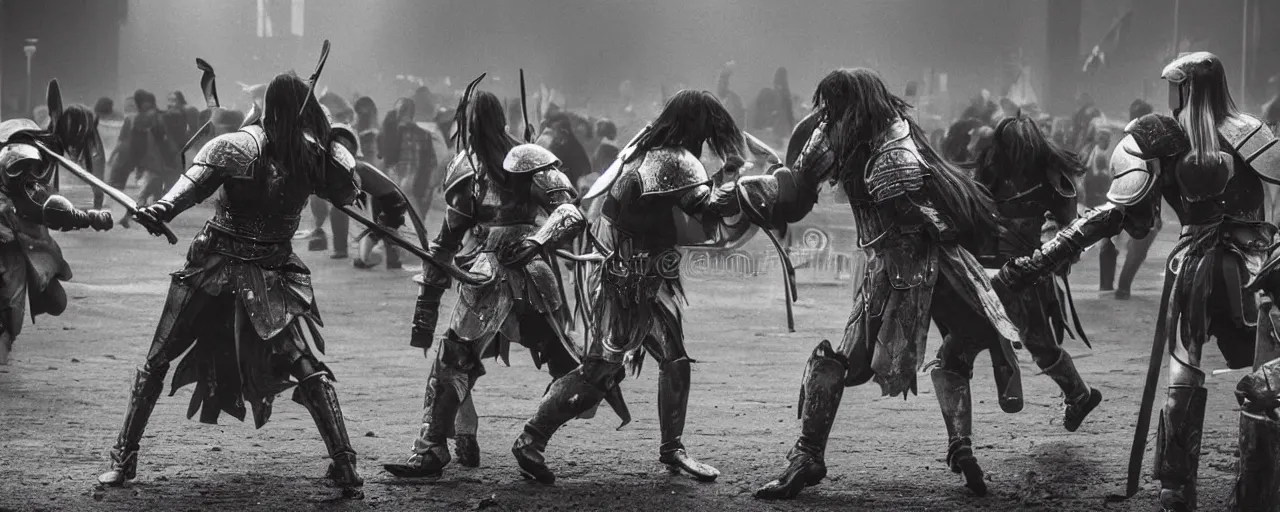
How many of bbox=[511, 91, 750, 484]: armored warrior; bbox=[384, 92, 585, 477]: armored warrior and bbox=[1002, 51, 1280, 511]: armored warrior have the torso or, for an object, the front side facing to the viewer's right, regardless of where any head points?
1

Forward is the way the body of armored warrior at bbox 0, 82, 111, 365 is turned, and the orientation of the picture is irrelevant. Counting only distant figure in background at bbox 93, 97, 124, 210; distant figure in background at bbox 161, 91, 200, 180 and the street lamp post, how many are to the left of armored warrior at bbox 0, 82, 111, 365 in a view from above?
3

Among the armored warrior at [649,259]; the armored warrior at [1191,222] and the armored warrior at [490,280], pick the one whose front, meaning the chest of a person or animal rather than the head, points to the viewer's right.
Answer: the armored warrior at [649,259]

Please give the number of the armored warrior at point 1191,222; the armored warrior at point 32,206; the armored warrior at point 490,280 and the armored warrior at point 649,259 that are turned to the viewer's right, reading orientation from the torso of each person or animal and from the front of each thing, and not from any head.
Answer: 2

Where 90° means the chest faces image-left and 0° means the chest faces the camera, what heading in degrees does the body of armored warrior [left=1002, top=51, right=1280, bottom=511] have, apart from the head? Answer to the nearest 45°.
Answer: approximately 135°

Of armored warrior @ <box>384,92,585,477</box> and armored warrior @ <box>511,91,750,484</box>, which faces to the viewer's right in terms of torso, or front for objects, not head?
armored warrior @ <box>511,91,750,484</box>

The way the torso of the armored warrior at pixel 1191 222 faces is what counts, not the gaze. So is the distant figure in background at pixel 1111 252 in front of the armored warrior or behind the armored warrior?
in front

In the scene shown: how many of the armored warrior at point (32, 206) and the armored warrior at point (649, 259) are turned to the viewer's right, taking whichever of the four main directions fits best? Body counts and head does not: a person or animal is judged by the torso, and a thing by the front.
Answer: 2

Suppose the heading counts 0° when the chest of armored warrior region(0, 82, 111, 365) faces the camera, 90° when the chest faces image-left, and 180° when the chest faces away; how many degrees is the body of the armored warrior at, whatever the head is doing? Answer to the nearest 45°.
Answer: approximately 270°

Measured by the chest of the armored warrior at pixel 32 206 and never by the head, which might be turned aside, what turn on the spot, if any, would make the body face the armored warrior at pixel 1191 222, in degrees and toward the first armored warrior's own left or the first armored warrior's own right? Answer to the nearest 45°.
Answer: approximately 45° to the first armored warrior's own right
